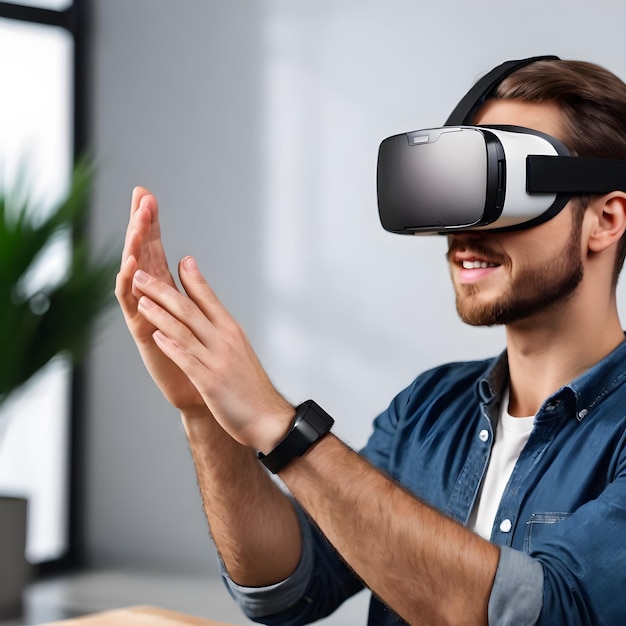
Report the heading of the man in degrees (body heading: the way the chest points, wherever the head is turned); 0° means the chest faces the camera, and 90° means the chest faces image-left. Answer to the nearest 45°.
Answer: approximately 45°

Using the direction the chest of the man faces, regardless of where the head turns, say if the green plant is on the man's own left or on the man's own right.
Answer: on the man's own right
